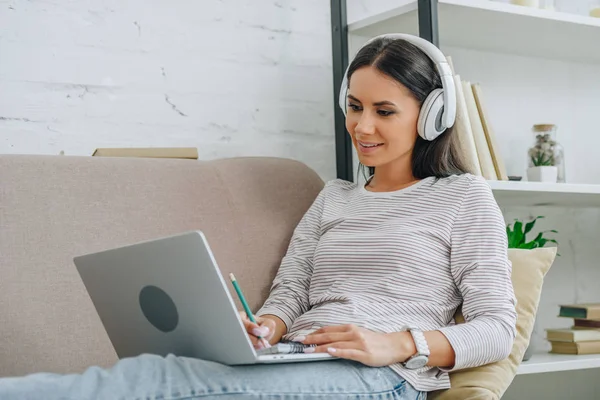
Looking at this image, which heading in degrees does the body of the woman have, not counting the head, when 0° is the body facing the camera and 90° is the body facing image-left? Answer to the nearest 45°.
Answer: approximately 45°

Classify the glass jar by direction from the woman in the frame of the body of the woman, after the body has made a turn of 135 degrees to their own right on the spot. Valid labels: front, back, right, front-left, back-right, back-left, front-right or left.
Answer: front-right

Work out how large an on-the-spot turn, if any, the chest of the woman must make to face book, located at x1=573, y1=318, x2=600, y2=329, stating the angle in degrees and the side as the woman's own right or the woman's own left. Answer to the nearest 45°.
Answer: approximately 180°

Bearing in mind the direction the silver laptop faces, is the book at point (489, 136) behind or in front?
in front

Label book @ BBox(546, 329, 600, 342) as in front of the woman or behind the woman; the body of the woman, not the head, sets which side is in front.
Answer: behind

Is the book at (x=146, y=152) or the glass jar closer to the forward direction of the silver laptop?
the glass jar

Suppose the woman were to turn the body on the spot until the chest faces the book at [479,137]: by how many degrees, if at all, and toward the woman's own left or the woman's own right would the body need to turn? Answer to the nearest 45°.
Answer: approximately 180°

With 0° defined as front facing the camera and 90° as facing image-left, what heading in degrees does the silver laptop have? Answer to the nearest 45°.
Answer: approximately 225°

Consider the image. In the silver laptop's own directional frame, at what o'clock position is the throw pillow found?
The throw pillow is roughly at 1 o'clock from the silver laptop.

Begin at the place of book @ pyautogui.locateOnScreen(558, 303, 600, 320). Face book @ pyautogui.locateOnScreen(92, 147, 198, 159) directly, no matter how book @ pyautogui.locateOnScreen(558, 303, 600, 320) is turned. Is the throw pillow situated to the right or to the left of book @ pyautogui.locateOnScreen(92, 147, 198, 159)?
left

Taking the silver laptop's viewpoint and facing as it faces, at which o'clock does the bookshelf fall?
The bookshelf is roughly at 12 o'clock from the silver laptop.

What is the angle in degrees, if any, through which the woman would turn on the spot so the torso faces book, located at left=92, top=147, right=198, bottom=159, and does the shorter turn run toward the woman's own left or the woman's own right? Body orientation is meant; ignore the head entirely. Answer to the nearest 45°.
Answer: approximately 90° to the woman's own right
